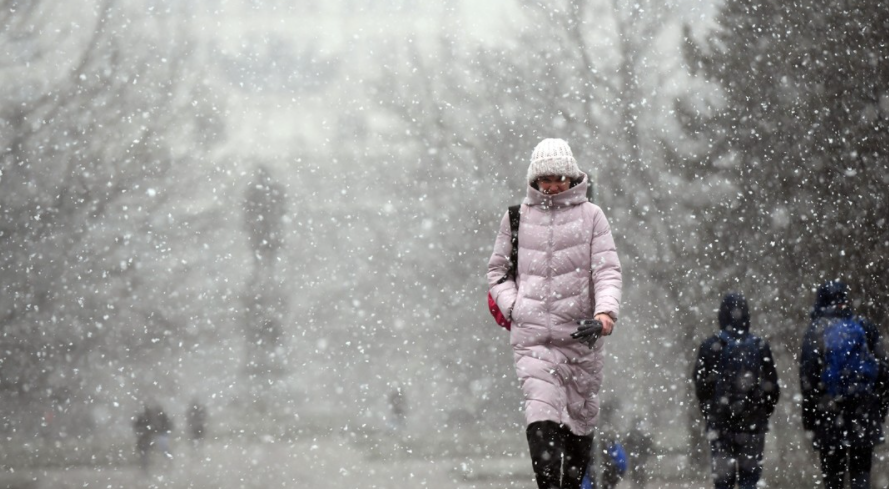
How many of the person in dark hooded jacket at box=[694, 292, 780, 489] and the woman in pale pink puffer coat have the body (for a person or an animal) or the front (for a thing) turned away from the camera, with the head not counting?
1

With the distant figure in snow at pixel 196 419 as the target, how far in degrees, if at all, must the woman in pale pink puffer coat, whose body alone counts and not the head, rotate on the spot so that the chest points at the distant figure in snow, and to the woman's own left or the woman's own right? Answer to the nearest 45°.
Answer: approximately 135° to the woman's own right

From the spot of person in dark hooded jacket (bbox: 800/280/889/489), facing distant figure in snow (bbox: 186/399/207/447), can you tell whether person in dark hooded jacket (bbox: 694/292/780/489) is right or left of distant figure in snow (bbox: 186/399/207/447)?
left

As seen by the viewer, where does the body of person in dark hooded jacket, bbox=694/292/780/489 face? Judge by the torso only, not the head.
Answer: away from the camera

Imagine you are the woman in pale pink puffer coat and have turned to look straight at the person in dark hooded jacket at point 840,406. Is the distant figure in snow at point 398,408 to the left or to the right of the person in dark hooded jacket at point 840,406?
left

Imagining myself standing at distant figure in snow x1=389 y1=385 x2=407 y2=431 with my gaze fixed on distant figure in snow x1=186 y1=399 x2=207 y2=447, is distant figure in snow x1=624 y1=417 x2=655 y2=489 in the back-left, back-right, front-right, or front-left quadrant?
back-left

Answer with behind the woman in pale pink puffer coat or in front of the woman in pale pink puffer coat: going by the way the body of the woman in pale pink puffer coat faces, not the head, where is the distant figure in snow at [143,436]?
behind

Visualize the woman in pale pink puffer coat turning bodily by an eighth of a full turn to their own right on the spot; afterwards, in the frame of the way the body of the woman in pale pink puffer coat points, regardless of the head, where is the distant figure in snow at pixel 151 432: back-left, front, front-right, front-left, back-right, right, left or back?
right

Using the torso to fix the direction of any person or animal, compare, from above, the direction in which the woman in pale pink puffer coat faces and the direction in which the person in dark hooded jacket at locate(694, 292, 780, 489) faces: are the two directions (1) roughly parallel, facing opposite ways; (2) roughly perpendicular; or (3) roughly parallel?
roughly parallel, facing opposite ways

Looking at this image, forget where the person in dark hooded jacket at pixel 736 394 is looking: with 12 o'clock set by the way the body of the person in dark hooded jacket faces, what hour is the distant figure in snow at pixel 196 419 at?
The distant figure in snow is roughly at 10 o'clock from the person in dark hooded jacket.

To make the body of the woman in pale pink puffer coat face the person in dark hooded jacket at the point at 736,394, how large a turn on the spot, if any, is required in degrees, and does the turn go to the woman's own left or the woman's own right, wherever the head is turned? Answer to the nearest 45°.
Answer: approximately 135° to the woman's own left

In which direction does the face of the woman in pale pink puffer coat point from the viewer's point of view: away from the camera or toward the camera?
toward the camera

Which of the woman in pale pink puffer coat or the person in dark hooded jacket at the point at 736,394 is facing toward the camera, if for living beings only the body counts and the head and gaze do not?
the woman in pale pink puffer coat

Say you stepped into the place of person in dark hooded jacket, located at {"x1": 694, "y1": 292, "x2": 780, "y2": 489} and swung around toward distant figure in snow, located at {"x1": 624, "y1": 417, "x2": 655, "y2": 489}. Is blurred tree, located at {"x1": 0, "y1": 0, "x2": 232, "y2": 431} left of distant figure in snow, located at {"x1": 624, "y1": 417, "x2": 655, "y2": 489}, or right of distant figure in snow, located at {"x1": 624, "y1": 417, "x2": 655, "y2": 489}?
left

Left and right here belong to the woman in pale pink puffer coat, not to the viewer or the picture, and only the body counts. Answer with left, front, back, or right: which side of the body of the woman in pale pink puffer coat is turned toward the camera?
front

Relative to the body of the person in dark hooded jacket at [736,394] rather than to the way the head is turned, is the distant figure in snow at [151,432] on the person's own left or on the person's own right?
on the person's own left
